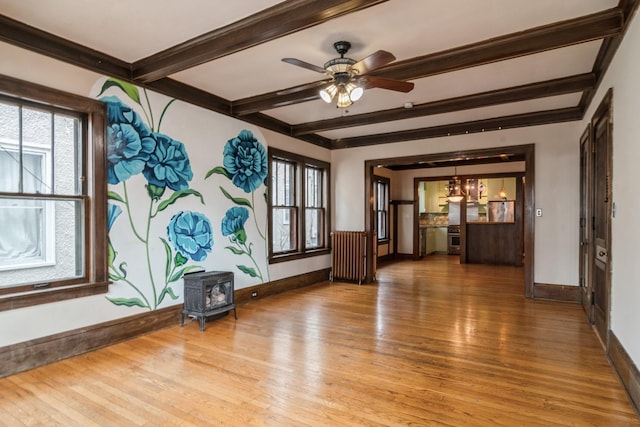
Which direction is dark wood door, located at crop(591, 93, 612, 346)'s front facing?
to the viewer's left

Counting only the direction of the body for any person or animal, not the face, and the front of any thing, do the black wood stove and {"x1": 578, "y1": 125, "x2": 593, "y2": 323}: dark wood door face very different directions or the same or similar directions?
very different directions

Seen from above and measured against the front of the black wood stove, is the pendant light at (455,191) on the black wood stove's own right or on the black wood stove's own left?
on the black wood stove's own left

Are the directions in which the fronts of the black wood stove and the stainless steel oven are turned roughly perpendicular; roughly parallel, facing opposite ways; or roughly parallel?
roughly perpendicular

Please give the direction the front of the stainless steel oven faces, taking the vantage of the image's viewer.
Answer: facing the viewer

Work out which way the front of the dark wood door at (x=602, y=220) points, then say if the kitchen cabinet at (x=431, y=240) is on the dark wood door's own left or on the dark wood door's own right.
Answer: on the dark wood door's own right

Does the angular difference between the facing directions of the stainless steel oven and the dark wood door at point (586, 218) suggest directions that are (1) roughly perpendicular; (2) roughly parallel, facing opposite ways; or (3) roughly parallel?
roughly perpendicular

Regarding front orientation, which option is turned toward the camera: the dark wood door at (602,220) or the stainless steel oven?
the stainless steel oven

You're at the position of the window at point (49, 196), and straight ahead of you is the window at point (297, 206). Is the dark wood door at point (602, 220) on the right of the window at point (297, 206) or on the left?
right

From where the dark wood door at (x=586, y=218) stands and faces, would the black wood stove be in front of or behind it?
in front

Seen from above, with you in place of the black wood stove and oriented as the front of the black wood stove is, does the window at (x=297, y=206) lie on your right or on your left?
on your left

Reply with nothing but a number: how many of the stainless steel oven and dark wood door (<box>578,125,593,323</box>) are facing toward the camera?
1

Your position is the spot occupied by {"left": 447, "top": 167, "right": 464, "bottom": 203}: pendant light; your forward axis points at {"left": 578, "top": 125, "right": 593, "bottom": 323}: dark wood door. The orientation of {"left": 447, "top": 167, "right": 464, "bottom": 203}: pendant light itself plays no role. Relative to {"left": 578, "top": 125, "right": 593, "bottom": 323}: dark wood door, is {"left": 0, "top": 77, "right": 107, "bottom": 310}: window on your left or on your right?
right

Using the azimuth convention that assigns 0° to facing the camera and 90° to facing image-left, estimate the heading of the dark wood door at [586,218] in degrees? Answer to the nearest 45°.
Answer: approximately 90°

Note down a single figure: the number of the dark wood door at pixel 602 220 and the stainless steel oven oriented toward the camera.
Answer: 1

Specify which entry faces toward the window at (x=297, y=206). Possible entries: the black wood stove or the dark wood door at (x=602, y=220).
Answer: the dark wood door

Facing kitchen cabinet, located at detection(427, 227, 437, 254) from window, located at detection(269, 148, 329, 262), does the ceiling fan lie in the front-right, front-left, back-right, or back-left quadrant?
back-right
